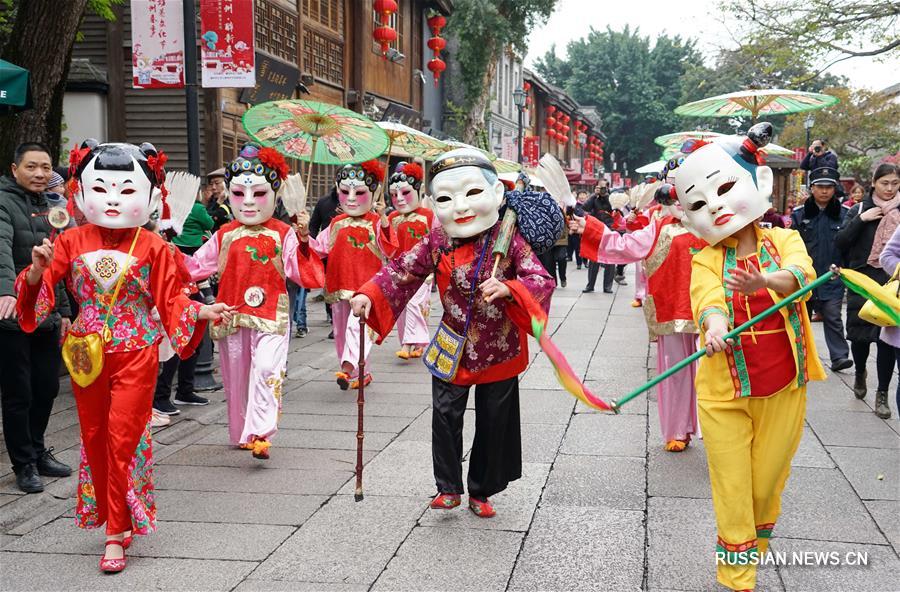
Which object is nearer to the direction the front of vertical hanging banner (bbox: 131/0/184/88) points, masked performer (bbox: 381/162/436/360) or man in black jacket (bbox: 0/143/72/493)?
the man in black jacket

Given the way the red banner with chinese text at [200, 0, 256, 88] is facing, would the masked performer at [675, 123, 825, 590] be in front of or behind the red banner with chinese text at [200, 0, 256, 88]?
in front

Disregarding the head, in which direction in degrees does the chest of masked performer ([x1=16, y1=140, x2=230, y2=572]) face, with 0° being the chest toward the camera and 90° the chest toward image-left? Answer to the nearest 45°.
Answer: approximately 0°

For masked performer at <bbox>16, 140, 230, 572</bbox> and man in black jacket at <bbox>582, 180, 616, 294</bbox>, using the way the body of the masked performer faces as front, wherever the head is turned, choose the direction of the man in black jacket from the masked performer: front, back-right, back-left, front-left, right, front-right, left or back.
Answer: back-left

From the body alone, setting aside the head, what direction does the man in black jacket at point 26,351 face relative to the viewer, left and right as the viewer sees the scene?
facing the viewer and to the right of the viewer

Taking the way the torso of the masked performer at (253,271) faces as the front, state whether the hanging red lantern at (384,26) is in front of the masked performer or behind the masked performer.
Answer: behind

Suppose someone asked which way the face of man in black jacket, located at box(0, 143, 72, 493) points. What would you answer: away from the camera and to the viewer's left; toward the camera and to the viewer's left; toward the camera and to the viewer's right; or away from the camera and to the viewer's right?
toward the camera and to the viewer's right

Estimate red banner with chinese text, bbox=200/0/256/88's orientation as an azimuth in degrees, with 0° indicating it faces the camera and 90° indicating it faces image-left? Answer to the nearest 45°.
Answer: approximately 0°

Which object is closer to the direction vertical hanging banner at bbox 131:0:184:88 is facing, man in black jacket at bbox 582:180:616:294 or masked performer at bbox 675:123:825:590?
the masked performer
